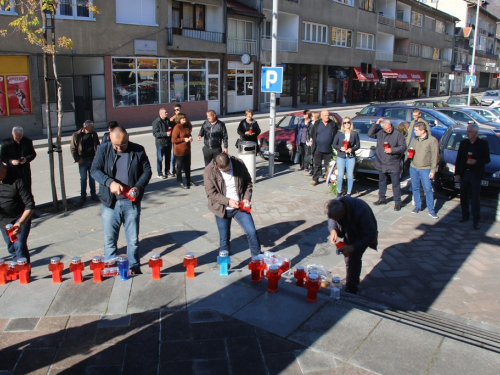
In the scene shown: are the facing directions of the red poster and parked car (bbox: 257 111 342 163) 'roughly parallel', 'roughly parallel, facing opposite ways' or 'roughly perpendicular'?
roughly perpendicular

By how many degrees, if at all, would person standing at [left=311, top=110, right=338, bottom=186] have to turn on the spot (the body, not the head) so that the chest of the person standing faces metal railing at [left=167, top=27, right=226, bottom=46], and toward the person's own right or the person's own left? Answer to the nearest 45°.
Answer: approximately 135° to the person's own right

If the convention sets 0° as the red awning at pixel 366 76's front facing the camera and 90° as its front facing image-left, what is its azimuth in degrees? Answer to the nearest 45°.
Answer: approximately 315°

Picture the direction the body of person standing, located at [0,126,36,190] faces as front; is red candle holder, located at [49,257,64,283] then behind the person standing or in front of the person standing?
in front

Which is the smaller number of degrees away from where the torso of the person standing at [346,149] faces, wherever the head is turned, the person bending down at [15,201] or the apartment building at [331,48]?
the person bending down

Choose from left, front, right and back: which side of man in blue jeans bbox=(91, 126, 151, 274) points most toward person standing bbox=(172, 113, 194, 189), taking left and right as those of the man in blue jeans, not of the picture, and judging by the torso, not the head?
back

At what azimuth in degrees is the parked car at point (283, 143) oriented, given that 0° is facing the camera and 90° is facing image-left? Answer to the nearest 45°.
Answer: approximately 45°

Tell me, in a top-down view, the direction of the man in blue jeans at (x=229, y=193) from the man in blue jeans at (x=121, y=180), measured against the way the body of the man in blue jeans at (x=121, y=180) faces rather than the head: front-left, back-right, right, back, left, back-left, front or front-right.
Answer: left

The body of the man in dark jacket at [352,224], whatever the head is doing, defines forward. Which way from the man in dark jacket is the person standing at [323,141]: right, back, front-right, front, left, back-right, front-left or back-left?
back-right

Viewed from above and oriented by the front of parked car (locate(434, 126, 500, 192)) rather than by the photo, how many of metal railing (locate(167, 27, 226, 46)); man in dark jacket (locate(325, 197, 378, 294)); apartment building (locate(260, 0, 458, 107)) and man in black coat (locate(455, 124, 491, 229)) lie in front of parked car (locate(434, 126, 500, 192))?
2

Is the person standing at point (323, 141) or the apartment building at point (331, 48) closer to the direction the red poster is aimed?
the person standing

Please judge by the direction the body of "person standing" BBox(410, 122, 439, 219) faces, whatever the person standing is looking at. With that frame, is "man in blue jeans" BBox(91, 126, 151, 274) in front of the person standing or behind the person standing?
in front

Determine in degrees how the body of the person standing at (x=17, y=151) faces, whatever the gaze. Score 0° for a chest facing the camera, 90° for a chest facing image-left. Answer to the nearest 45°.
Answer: approximately 0°
